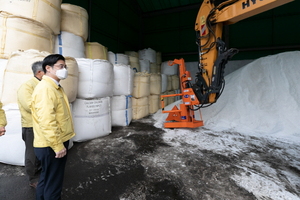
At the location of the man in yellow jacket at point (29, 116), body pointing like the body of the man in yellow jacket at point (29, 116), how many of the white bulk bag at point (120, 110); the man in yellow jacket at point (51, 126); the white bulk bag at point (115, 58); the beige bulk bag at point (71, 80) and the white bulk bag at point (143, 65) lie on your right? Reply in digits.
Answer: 1

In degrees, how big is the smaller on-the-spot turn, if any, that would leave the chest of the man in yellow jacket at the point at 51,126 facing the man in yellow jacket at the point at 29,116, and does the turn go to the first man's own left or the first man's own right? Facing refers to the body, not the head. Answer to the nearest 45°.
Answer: approximately 90° to the first man's own left

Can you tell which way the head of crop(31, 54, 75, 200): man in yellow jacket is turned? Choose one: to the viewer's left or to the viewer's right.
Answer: to the viewer's right

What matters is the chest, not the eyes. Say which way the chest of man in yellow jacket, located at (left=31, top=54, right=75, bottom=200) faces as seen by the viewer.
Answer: to the viewer's right

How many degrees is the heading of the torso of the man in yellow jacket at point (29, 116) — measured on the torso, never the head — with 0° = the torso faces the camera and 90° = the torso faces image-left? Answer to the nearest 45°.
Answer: approximately 270°

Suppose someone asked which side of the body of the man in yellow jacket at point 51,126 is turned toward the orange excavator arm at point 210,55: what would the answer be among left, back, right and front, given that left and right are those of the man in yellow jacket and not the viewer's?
front

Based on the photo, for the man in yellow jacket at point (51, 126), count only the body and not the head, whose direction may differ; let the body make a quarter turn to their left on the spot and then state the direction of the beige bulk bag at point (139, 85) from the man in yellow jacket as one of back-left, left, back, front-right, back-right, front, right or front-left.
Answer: front-right

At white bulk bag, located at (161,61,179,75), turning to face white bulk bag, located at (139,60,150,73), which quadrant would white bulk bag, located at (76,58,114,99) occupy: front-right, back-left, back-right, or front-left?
front-left

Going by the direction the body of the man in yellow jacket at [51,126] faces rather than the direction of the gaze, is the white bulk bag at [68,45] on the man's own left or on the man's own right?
on the man's own left

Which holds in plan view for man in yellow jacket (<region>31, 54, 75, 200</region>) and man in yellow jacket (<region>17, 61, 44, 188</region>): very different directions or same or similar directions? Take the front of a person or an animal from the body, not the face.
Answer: same or similar directions

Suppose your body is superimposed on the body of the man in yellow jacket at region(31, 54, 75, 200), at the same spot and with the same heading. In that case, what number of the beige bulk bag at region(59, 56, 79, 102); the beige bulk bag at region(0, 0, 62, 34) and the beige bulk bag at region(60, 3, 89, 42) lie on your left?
3

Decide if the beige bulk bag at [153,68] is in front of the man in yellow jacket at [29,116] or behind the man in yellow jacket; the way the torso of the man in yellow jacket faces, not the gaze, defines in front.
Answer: in front

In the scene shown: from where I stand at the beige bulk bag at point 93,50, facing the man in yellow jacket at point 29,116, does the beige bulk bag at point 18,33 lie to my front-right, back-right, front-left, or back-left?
front-right

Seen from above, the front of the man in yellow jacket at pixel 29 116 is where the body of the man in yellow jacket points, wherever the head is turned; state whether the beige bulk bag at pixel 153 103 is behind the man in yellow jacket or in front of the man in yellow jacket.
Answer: in front

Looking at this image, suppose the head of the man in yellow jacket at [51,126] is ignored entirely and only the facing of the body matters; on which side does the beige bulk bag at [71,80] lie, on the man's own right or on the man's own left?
on the man's own left
